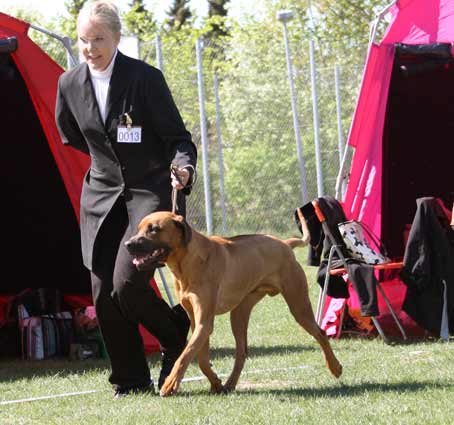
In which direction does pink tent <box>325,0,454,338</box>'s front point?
toward the camera

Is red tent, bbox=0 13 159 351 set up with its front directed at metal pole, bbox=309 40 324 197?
no

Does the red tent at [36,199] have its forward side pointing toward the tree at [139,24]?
no

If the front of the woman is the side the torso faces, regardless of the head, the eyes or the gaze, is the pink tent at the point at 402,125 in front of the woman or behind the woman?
behind

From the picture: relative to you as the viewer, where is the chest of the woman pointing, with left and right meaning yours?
facing the viewer and to the left of the viewer

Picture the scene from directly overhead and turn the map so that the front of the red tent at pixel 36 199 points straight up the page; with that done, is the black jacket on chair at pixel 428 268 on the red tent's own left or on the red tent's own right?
on the red tent's own left

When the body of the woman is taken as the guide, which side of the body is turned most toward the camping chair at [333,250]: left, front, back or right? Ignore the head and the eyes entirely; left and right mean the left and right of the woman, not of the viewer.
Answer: back

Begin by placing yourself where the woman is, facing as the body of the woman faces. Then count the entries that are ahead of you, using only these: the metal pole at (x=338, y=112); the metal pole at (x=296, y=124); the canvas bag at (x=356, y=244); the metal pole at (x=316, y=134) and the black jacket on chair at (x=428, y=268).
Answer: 0

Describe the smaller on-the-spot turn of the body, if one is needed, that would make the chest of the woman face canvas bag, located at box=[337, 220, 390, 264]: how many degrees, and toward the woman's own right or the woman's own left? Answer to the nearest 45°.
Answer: approximately 180°

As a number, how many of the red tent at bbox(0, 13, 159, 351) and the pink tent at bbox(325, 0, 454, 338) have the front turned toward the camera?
2

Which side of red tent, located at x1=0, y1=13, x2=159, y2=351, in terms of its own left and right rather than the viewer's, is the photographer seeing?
front

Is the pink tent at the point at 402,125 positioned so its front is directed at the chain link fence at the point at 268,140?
no
